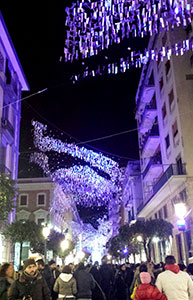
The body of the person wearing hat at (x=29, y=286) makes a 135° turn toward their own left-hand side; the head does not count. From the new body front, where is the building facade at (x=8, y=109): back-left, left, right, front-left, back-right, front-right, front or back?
front-left

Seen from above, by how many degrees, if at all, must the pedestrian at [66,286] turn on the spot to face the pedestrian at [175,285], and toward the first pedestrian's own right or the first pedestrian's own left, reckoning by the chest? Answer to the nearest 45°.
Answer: approximately 135° to the first pedestrian's own right

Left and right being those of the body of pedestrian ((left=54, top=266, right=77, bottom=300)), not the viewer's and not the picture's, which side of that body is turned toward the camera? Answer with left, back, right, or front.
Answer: back

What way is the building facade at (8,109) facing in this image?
to the viewer's right

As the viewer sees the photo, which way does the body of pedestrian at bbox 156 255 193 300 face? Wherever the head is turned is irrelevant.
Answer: away from the camera

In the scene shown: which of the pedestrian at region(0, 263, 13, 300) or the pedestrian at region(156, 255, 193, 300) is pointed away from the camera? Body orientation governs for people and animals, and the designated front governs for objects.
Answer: the pedestrian at region(156, 255, 193, 300)
